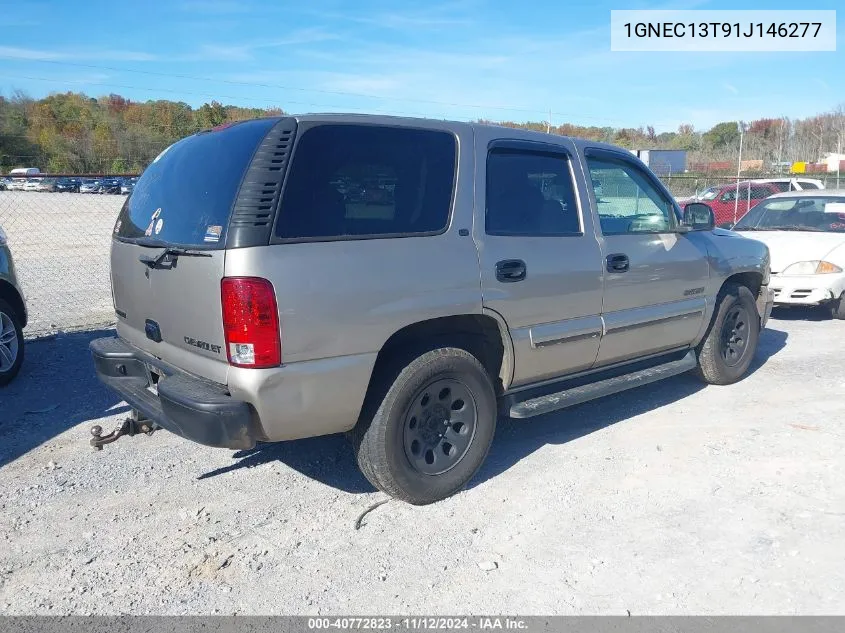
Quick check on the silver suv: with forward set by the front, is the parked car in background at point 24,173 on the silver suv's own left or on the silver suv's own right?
on the silver suv's own left

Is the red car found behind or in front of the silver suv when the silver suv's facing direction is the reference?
in front

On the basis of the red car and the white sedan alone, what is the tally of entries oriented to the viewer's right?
0

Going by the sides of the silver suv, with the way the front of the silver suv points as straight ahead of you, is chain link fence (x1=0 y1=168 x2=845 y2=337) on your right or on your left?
on your left

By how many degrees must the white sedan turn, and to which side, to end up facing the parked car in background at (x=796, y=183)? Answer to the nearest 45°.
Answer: approximately 135° to its right

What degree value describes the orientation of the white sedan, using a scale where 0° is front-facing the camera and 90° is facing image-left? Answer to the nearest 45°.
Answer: approximately 45°

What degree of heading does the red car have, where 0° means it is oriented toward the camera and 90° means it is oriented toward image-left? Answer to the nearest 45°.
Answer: approximately 45°

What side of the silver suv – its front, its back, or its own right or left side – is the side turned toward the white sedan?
front

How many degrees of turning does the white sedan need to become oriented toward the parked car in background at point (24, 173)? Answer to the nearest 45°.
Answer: approximately 45° to its right

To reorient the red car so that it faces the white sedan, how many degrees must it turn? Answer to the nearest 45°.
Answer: approximately 45° to its left

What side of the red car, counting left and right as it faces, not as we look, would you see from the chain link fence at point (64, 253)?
front

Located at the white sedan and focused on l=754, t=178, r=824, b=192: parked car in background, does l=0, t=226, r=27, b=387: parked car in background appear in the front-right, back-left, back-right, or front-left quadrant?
back-left

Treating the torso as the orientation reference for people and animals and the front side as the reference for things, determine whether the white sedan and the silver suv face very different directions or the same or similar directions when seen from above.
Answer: very different directions

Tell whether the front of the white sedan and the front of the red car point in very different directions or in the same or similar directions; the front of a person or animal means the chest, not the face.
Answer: same or similar directions

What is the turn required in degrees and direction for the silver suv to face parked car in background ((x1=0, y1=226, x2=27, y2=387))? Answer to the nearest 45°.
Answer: approximately 90° to its left
